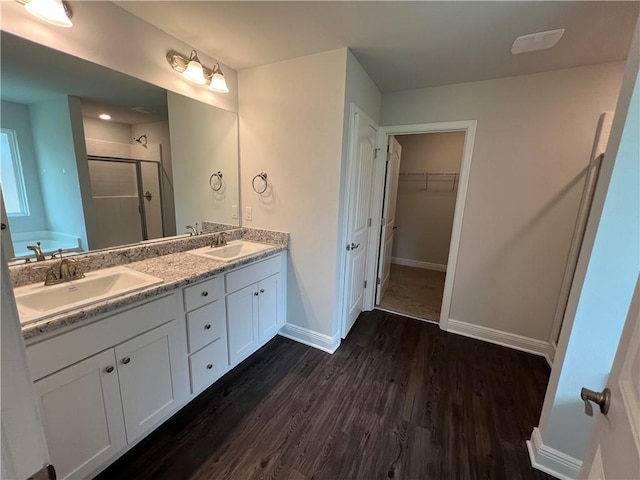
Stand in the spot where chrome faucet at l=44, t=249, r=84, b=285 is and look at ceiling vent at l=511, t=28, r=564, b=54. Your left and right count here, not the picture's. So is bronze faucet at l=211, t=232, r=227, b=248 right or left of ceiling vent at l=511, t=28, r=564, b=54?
left

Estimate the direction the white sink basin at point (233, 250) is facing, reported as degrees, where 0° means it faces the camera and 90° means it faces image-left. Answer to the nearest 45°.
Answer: approximately 315°

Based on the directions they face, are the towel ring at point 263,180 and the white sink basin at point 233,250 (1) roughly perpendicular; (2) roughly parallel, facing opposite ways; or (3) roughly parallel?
roughly perpendicular

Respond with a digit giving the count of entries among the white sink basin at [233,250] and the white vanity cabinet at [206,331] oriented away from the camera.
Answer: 0

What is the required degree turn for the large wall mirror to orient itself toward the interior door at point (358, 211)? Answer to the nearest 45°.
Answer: approximately 45° to its left

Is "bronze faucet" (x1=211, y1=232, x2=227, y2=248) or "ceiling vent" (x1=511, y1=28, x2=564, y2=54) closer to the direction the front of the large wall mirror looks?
the ceiling vent

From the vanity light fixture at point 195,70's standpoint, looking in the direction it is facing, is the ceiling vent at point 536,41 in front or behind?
in front

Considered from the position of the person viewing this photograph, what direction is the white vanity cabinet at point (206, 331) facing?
facing the viewer and to the right of the viewer

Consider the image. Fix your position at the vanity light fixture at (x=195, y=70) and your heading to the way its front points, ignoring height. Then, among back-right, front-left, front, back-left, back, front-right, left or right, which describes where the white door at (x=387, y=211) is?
front-left

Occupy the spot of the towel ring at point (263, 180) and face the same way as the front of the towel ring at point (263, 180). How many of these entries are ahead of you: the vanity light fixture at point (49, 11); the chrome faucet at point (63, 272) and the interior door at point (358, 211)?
2
